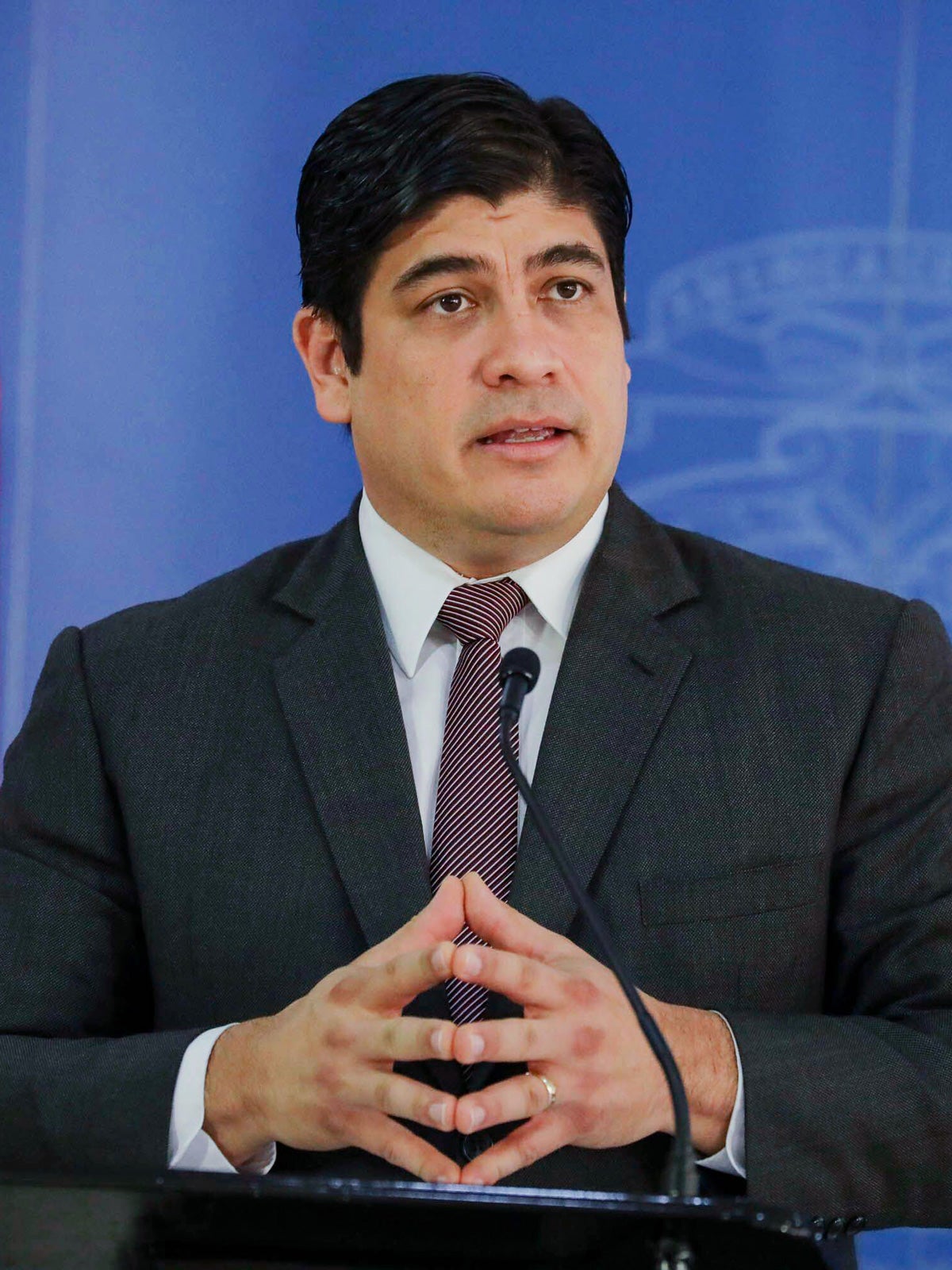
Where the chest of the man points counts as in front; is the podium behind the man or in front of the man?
in front

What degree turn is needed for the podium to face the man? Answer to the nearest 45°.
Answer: approximately 180°

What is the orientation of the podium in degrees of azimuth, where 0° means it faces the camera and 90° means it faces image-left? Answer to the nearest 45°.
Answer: approximately 0°

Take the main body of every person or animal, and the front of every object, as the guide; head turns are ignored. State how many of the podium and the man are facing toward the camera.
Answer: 2
